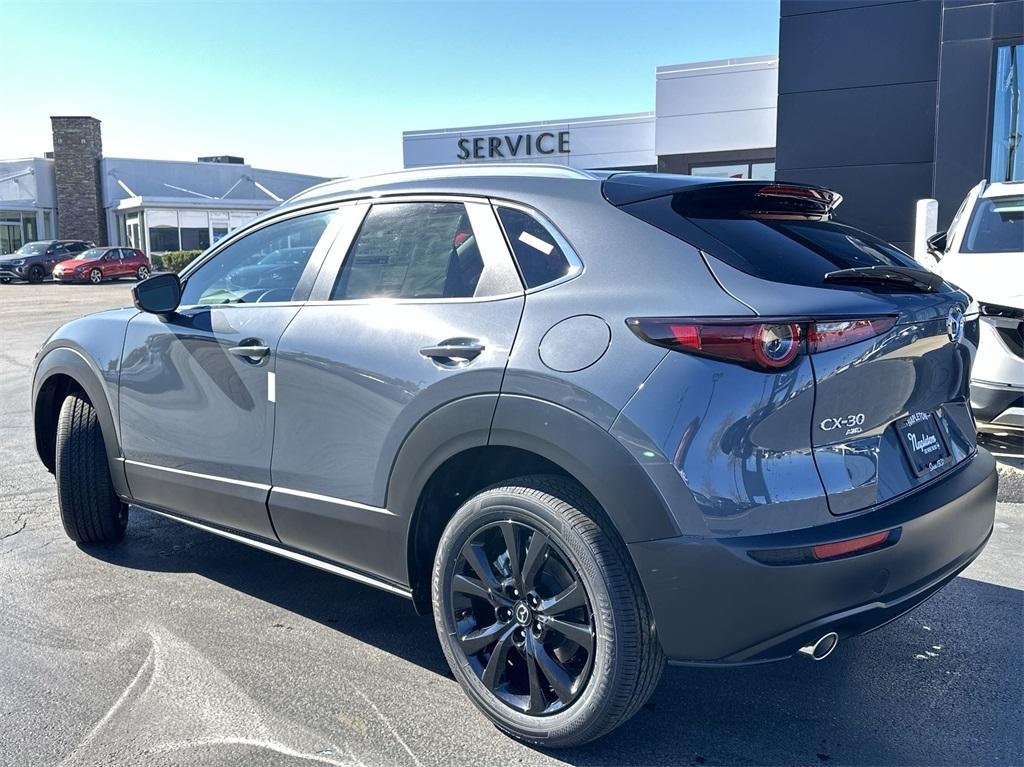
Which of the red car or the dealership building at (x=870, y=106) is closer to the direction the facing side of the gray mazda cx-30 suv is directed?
the red car

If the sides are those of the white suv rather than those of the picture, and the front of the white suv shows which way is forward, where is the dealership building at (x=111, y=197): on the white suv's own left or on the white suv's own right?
on the white suv's own right

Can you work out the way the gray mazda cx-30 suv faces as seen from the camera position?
facing away from the viewer and to the left of the viewer

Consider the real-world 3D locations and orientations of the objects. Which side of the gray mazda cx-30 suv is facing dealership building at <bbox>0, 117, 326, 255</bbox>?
front

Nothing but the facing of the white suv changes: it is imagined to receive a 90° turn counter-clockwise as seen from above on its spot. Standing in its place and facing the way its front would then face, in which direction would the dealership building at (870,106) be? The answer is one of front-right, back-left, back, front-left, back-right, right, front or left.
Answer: left

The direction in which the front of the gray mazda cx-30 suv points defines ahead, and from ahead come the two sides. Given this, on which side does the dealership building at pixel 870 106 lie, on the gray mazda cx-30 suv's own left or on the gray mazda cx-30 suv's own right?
on the gray mazda cx-30 suv's own right

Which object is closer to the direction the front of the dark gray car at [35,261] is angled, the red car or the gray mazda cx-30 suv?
the gray mazda cx-30 suv

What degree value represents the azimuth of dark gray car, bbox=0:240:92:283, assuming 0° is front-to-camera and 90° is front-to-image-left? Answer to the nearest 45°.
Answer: approximately 45°
